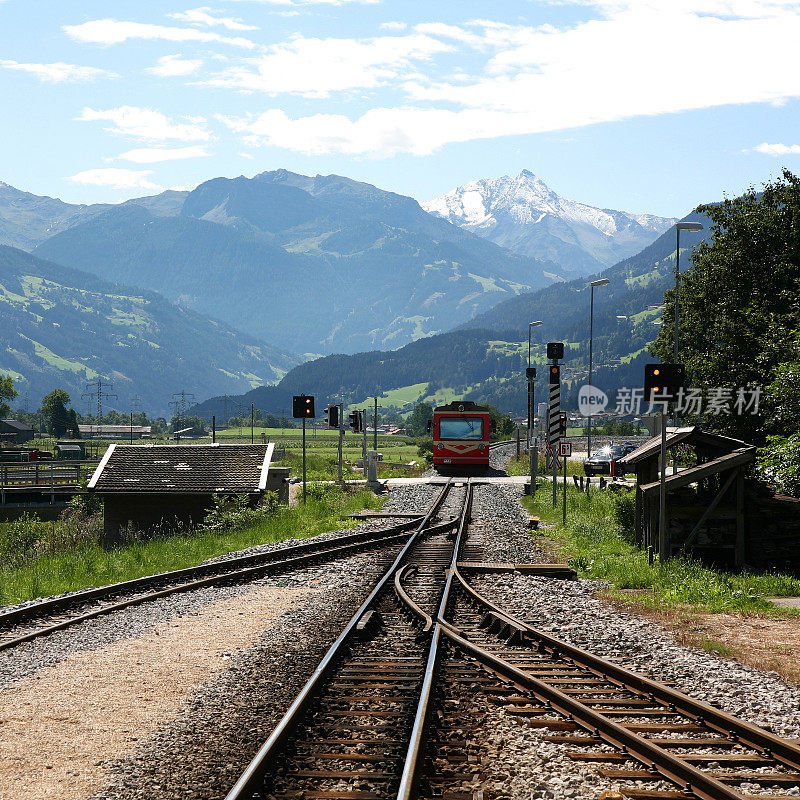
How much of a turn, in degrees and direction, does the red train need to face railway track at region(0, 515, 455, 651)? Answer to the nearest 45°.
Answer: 0° — it already faces it

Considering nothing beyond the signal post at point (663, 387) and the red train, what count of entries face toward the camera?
2

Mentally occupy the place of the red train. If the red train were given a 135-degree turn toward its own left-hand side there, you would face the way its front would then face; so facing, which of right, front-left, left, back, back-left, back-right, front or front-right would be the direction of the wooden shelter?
back-right

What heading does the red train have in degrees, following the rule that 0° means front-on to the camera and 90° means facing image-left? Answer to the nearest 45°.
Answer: approximately 0°

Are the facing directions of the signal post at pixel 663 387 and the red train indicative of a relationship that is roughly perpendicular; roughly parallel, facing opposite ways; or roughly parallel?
roughly parallel

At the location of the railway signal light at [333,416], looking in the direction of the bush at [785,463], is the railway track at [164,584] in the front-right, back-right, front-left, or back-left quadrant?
front-right

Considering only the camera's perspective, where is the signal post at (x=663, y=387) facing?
facing the viewer

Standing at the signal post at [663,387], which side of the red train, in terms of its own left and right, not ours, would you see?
front

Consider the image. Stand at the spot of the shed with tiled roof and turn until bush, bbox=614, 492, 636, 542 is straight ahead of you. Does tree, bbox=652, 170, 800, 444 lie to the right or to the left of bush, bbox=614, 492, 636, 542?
left

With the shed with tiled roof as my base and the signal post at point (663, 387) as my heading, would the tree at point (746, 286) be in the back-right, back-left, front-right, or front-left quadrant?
front-left

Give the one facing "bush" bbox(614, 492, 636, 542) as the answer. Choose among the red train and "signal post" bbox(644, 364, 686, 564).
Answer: the red train

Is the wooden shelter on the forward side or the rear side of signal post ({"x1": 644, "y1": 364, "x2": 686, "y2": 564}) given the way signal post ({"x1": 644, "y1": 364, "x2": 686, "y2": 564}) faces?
on the rear side
